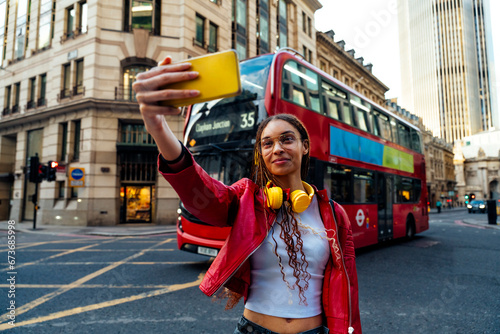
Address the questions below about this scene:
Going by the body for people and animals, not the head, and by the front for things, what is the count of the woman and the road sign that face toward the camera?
2

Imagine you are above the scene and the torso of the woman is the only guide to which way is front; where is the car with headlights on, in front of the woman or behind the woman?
behind

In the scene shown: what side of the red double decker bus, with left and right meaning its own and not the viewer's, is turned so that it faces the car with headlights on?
back

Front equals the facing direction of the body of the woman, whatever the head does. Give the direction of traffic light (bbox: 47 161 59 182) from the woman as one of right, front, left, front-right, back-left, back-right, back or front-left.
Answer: back-right

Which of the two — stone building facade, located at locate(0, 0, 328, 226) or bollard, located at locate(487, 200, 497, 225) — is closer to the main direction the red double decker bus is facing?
the stone building facade

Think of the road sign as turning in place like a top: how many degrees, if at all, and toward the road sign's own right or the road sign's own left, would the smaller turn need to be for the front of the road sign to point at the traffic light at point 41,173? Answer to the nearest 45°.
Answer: approximately 90° to the road sign's own right

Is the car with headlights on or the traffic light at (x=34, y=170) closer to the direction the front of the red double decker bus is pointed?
the traffic light

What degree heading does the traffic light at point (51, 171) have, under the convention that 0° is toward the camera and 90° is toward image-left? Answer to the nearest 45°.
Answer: approximately 315°

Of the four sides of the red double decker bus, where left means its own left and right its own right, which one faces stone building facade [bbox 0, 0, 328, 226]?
right
